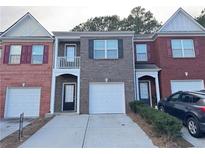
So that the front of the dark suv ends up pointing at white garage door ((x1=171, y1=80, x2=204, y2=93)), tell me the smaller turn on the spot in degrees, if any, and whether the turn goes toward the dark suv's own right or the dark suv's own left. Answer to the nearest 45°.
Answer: approximately 45° to the dark suv's own right

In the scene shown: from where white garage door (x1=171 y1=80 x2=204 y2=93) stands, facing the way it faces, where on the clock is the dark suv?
The dark suv is roughly at 12 o'clock from the white garage door.

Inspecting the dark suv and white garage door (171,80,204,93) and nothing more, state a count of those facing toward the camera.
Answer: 1

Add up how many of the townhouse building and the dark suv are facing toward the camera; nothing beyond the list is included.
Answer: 1

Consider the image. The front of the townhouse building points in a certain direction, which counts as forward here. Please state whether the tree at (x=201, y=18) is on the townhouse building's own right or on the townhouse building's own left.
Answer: on the townhouse building's own left

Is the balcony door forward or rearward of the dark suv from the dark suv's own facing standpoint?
forward

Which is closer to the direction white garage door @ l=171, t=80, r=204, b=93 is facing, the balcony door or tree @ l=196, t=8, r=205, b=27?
the balcony door

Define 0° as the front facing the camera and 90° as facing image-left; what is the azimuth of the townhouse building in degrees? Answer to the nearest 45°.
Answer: approximately 0°

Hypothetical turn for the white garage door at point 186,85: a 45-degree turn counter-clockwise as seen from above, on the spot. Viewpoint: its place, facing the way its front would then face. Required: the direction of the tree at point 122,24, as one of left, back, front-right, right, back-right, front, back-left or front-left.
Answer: back

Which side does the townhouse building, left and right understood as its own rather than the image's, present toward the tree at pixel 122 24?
back
